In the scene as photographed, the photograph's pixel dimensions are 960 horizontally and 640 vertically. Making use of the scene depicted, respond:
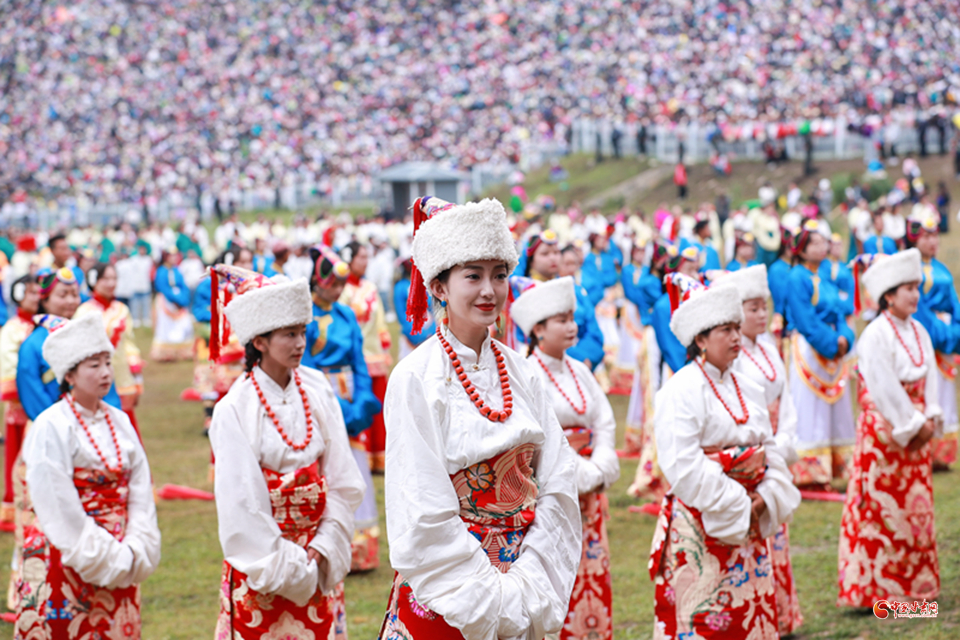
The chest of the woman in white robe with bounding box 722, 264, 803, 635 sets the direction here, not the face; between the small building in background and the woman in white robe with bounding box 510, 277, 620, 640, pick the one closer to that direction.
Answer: the woman in white robe

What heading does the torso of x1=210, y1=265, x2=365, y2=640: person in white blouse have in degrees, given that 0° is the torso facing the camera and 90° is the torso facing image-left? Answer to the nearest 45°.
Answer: approximately 315°

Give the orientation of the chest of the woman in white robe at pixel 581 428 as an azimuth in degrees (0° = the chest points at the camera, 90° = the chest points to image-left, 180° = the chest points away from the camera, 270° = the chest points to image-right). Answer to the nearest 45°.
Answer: approximately 315°

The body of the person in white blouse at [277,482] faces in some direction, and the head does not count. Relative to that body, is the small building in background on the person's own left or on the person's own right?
on the person's own left

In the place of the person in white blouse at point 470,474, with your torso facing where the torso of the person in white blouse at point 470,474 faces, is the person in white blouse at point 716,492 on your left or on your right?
on your left

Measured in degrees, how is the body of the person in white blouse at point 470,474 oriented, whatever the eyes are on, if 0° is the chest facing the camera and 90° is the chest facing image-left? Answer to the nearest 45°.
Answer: approximately 315°

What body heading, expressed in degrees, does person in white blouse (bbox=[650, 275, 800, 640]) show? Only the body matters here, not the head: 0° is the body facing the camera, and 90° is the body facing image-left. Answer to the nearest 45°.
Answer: approximately 315°

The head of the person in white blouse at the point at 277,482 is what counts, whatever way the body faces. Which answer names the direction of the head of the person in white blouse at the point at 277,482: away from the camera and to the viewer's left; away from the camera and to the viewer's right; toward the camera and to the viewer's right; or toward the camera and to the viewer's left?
toward the camera and to the viewer's right

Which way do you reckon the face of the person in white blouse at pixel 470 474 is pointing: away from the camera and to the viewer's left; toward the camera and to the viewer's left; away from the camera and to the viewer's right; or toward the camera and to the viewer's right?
toward the camera and to the viewer's right

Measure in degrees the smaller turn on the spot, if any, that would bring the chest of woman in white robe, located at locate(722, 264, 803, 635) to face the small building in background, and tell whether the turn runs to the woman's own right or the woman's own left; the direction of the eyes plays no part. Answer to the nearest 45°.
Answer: approximately 135° to the woman's own left
